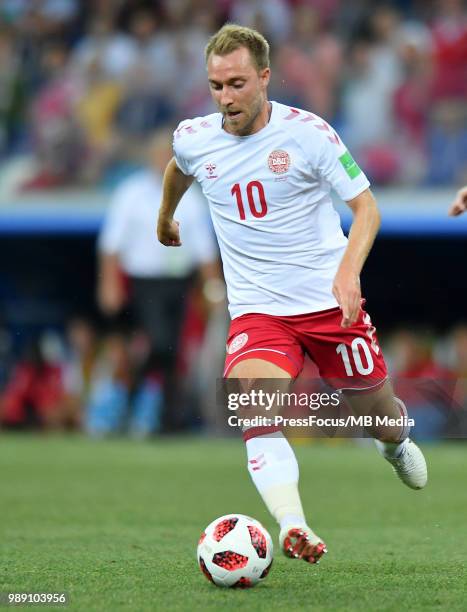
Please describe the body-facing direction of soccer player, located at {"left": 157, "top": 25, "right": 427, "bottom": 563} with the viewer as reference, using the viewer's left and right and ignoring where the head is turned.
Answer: facing the viewer and to the left of the viewer

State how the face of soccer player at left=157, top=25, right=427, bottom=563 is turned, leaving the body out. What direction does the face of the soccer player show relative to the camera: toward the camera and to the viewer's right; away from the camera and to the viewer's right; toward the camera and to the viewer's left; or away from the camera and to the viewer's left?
toward the camera and to the viewer's left
